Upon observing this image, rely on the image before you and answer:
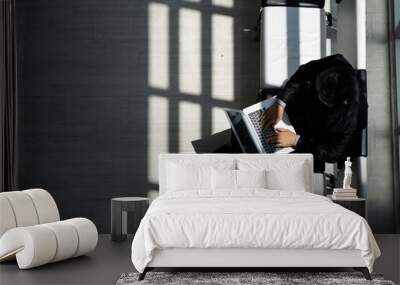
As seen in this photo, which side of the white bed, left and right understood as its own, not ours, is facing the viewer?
front

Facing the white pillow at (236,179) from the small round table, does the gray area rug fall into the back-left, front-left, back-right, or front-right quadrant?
front-right

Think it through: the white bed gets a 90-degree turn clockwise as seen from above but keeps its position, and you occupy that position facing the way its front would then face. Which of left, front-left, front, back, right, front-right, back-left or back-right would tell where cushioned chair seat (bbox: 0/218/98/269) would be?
front
